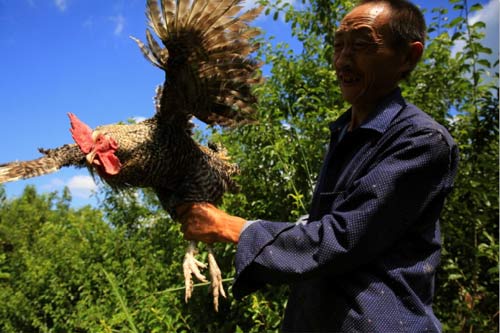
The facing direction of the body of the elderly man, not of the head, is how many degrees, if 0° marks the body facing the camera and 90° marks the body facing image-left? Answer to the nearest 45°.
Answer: approximately 45°
